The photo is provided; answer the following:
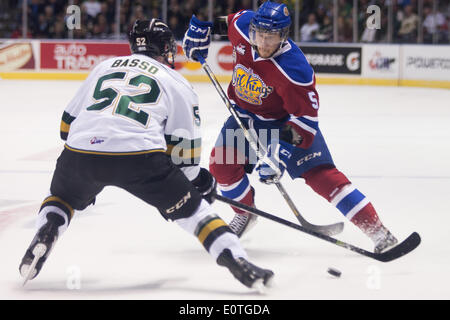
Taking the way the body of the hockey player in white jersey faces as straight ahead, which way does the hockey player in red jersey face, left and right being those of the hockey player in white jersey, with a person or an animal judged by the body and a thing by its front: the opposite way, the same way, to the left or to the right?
the opposite way

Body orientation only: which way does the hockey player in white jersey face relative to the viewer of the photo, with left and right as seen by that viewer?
facing away from the viewer and to the right of the viewer

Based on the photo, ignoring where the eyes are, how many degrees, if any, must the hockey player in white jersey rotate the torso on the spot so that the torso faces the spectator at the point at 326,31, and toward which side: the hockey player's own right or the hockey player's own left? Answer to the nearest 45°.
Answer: approximately 45° to the hockey player's own left

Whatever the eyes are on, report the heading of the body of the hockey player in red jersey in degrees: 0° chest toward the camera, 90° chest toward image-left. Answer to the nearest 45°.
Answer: approximately 45°

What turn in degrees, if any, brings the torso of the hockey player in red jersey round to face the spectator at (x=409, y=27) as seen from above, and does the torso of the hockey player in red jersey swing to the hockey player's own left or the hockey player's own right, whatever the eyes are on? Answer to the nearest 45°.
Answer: approximately 135° to the hockey player's own right

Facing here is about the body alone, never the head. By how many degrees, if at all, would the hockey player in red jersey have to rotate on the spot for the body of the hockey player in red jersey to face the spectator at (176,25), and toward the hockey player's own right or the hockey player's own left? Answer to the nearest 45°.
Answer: approximately 135° to the hockey player's own right

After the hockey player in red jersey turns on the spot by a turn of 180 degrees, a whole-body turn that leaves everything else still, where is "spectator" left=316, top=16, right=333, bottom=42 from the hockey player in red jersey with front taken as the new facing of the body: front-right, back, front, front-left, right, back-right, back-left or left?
front-left
